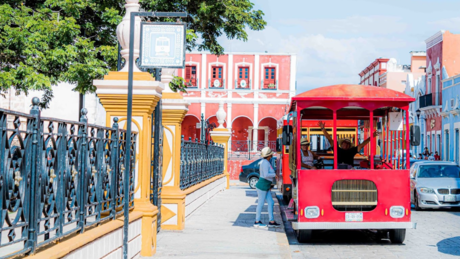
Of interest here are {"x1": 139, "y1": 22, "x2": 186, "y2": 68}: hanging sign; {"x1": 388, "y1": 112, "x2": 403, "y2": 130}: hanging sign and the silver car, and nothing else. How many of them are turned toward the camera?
3

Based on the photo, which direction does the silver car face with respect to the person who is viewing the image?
facing the viewer

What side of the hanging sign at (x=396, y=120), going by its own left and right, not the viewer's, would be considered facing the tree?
right

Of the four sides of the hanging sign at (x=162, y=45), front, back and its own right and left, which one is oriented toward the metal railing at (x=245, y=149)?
back

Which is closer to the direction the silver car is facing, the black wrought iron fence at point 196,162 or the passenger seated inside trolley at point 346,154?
the passenger seated inside trolley

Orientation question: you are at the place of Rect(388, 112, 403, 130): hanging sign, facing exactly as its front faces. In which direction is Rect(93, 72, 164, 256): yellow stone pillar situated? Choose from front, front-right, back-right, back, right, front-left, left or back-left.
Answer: front-right

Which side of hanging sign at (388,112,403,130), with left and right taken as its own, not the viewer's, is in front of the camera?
front

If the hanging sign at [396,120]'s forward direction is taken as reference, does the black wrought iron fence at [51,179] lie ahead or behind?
ahead

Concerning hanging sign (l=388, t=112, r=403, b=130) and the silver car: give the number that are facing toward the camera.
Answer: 2

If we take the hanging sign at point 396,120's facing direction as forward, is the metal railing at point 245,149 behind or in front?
behind
